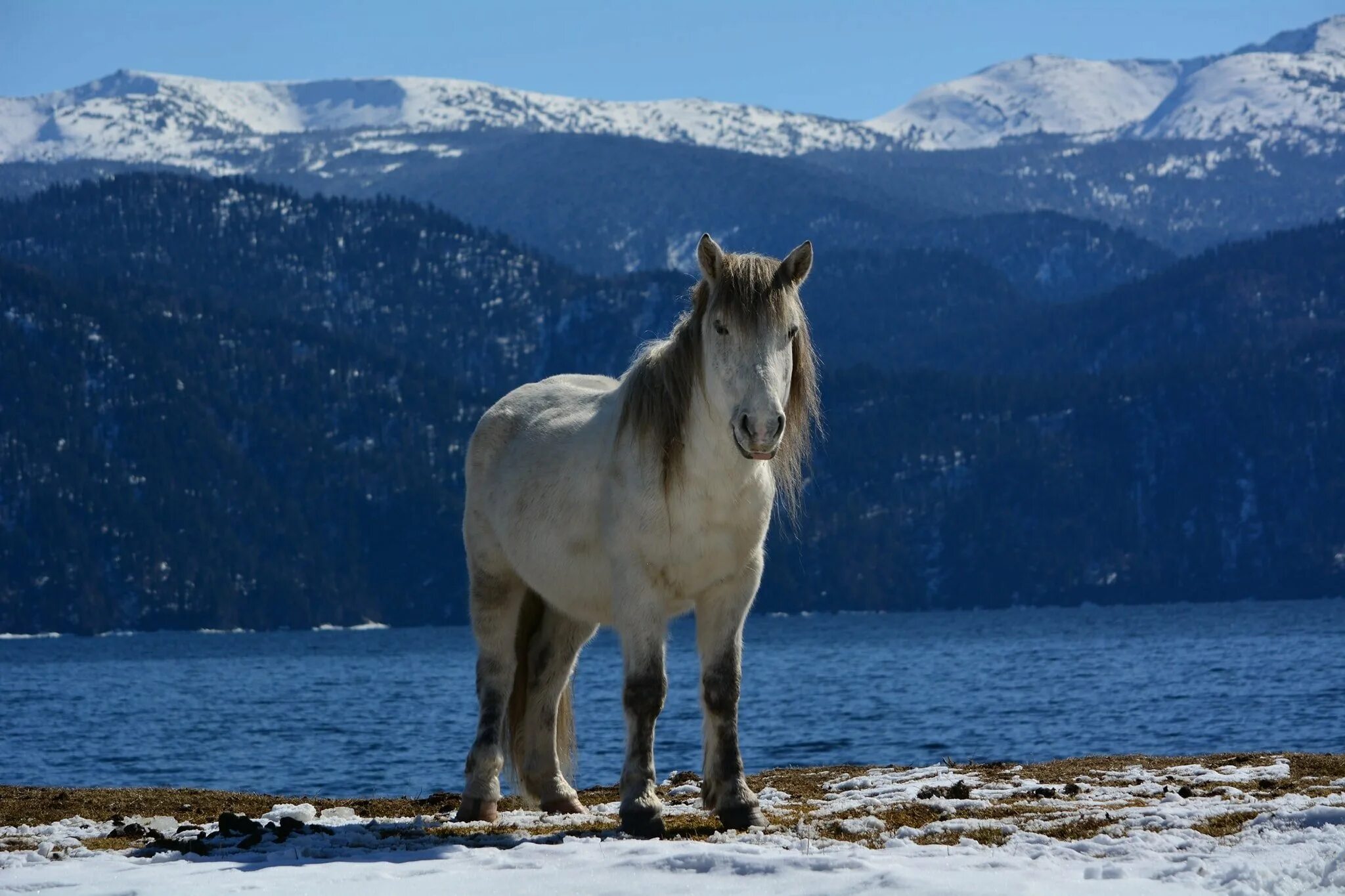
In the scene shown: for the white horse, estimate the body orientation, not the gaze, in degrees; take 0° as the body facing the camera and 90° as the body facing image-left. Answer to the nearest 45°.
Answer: approximately 315°

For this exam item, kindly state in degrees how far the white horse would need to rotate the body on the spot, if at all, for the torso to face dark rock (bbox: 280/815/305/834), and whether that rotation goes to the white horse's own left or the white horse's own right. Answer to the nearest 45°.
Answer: approximately 135° to the white horse's own right
